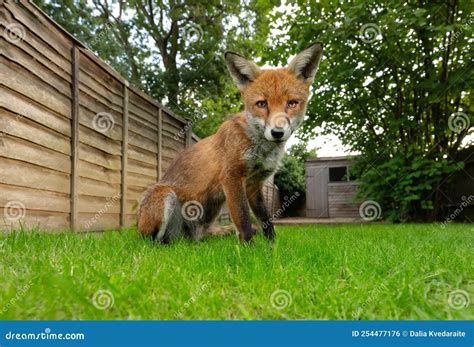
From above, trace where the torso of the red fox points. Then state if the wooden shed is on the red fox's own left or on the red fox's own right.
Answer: on the red fox's own left

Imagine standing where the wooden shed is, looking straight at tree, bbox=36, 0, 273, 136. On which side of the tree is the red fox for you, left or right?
left

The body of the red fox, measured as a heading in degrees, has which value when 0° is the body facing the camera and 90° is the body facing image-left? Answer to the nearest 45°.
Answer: approximately 315°

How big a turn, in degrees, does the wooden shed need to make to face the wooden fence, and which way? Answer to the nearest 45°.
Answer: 0° — it already faces it

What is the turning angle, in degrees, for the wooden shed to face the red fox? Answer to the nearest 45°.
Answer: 0° — it already faces it

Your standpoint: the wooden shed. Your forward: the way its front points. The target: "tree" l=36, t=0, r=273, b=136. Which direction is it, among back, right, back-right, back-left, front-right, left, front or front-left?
front-right
